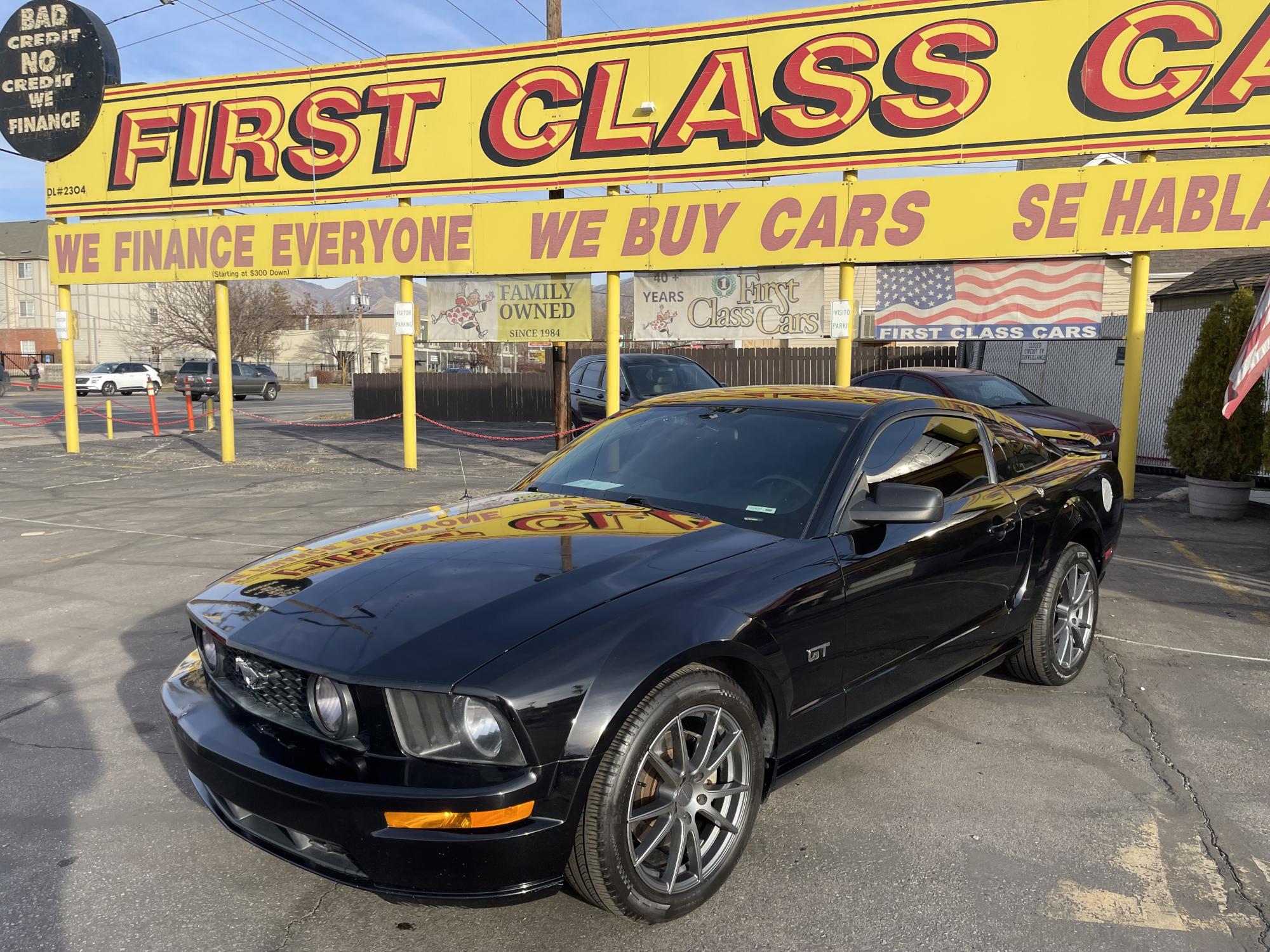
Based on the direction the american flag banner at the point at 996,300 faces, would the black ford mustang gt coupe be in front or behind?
in front

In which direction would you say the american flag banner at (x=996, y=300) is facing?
toward the camera

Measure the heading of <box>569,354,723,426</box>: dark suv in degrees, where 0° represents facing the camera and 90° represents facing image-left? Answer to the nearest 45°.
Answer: approximately 315°

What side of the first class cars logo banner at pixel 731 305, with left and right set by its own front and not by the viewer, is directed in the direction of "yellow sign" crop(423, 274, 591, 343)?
right

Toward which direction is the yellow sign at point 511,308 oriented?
toward the camera

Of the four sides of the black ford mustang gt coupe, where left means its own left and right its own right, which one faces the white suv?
right

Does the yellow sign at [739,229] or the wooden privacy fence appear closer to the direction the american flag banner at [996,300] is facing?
the yellow sign

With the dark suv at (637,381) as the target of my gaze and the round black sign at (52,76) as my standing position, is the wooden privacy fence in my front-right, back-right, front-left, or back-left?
front-left

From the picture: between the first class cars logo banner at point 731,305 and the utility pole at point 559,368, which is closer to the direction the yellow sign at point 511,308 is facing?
the first class cars logo banner

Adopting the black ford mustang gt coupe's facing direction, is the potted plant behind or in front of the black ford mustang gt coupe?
behind

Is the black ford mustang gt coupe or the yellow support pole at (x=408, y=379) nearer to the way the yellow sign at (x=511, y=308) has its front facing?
the black ford mustang gt coupe

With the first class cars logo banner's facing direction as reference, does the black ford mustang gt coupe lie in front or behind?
in front

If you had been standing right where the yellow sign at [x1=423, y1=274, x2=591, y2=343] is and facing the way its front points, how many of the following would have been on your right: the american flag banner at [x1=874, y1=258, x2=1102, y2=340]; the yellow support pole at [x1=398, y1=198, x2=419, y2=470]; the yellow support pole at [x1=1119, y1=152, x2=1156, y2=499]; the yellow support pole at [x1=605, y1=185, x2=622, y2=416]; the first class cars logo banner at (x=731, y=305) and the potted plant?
1

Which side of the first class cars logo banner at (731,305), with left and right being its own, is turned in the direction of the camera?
front
